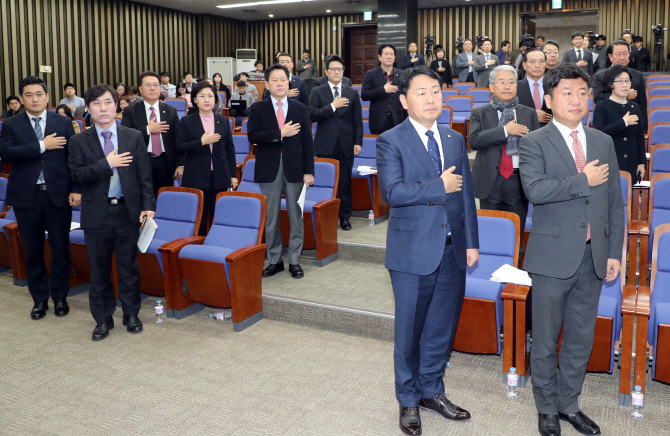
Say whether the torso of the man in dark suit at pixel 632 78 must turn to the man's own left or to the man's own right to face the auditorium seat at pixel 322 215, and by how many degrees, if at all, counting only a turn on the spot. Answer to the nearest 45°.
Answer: approximately 45° to the man's own right

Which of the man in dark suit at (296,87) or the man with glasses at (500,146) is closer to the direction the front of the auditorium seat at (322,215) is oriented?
the man with glasses

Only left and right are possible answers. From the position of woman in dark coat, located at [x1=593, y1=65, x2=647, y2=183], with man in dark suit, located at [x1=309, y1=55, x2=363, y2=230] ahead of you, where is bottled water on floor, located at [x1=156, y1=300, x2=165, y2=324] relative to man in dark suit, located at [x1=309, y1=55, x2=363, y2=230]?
left

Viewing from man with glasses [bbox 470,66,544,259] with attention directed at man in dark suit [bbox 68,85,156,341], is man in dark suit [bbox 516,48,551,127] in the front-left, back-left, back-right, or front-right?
back-right

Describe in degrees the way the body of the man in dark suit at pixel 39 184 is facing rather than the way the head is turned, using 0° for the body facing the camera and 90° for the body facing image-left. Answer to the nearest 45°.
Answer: approximately 0°

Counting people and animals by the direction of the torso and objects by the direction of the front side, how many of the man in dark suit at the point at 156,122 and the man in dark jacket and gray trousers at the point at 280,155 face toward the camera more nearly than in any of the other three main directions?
2
